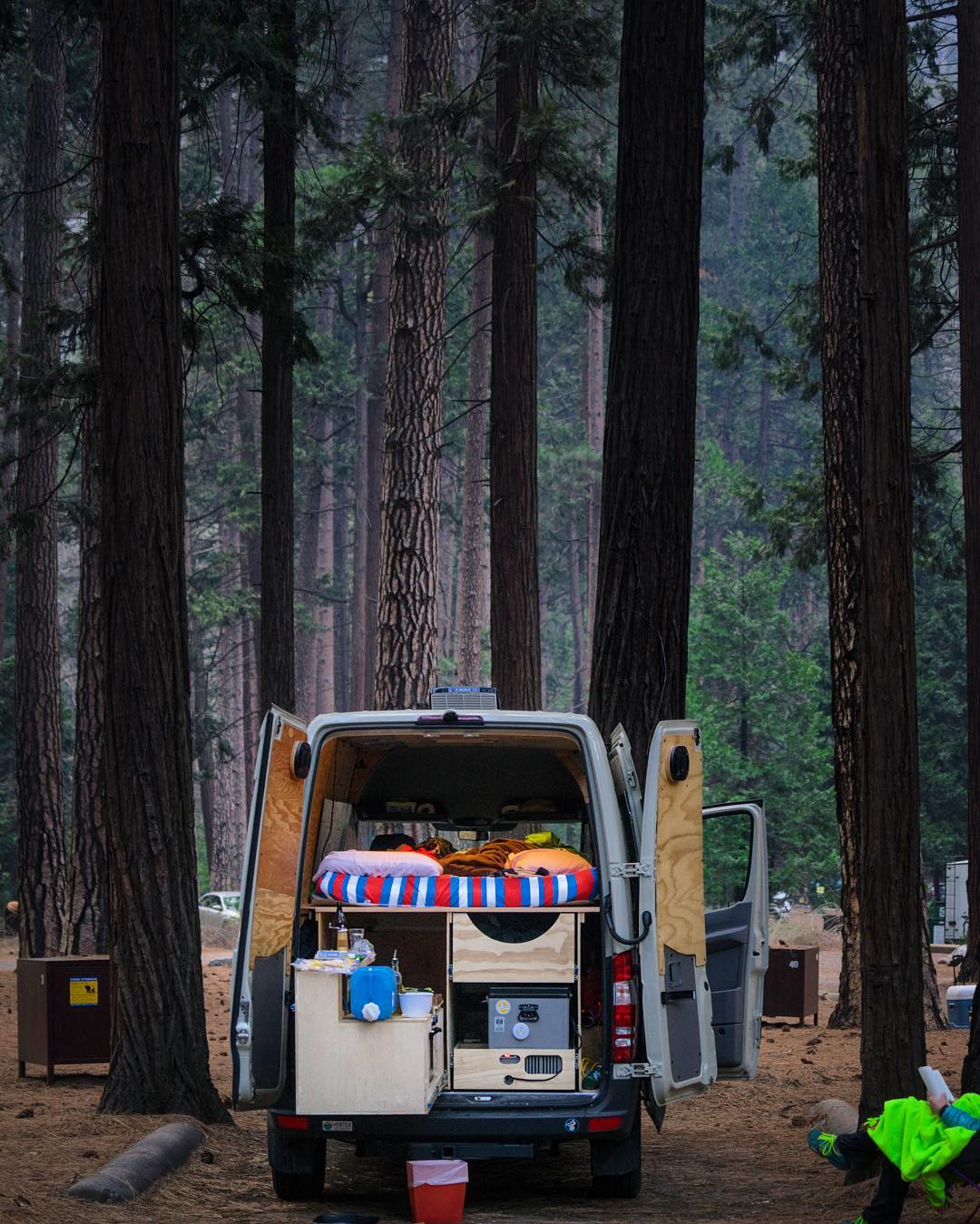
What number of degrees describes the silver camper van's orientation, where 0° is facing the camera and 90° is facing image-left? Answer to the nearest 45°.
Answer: approximately 180°

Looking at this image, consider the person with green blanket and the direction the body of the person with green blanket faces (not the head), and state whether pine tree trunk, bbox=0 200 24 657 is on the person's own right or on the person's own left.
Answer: on the person's own right

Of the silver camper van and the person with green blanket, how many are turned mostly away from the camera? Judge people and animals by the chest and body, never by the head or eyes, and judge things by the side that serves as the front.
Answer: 1

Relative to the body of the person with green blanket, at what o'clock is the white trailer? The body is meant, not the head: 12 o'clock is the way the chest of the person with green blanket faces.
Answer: The white trailer is roughly at 3 o'clock from the person with green blanket.

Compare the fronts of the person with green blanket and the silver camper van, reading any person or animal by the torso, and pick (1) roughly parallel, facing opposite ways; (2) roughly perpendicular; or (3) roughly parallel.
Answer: roughly perpendicular

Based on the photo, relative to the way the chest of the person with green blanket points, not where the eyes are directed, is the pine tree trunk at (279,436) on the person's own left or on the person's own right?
on the person's own right

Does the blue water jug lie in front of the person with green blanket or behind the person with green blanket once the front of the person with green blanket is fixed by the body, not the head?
in front

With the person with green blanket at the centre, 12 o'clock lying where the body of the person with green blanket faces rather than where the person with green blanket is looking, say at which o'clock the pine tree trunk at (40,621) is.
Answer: The pine tree trunk is roughly at 2 o'clock from the person with green blanket.

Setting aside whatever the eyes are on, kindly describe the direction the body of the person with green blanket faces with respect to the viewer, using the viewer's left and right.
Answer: facing to the left of the viewer
